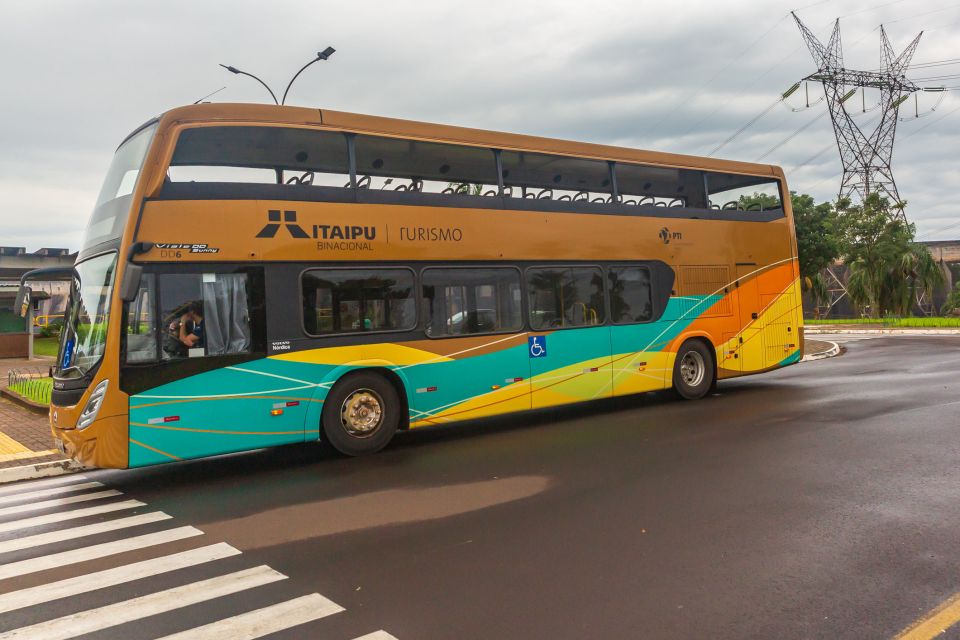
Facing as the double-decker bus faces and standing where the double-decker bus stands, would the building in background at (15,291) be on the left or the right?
on its right

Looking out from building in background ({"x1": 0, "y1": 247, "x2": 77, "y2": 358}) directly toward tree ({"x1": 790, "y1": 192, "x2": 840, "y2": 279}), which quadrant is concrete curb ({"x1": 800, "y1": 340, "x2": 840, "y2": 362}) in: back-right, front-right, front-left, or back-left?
front-right

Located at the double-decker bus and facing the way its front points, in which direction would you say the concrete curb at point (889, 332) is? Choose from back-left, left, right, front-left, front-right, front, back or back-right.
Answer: back

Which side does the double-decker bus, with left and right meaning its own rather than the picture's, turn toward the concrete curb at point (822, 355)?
back

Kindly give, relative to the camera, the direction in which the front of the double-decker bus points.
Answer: facing the viewer and to the left of the viewer

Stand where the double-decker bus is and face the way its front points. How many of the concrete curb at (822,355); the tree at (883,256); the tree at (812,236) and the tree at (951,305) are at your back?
4

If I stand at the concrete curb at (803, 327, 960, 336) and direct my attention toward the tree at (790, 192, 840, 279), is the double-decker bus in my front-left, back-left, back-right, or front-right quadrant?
back-left

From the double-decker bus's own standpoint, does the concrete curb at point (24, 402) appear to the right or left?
on its right

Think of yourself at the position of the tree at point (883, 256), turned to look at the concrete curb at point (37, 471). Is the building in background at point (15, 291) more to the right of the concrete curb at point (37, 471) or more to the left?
right

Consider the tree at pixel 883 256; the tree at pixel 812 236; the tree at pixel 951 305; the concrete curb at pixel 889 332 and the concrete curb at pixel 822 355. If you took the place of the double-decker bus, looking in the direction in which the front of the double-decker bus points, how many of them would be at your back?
5

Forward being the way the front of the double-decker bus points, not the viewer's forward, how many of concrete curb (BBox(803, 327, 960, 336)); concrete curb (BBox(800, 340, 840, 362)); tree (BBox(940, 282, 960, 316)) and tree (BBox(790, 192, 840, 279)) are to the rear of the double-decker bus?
4

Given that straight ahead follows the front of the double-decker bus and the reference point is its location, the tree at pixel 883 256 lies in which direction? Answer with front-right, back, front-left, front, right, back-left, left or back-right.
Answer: back

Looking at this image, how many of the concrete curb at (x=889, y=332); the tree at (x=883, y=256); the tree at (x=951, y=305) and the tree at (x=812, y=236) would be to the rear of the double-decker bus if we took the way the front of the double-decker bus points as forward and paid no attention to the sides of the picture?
4

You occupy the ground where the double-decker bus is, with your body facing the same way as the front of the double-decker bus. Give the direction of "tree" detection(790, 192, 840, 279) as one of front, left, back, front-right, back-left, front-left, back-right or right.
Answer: back

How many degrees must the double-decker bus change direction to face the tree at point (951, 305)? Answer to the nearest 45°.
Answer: approximately 180°

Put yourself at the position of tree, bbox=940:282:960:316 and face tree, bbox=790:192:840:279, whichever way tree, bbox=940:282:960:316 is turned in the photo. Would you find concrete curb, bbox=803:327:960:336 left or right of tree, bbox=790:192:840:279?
left
